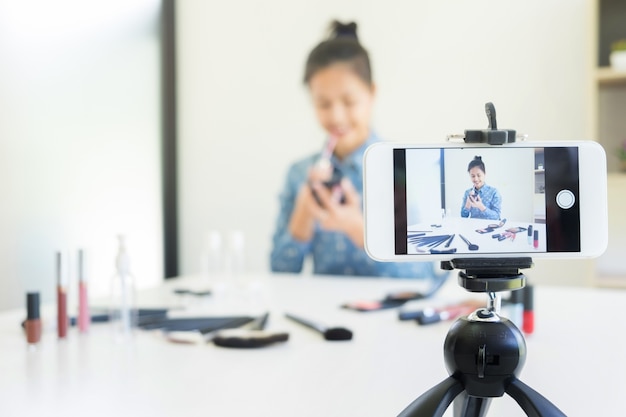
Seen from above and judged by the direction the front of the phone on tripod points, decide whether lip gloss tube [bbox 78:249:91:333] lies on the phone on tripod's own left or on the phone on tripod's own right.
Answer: on the phone on tripod's own right

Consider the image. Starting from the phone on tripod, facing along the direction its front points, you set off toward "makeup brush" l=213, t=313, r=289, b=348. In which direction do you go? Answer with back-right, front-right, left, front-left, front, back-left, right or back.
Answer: back-right

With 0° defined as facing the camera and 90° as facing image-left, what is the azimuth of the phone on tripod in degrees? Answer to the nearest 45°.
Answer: approximately 0°

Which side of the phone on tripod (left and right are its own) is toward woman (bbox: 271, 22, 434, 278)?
back

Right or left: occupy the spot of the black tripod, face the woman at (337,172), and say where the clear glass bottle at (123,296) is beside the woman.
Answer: left

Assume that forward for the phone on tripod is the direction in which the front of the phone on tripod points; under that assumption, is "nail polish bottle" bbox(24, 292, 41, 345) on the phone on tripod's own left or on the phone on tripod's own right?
on the phone on tripod's own right

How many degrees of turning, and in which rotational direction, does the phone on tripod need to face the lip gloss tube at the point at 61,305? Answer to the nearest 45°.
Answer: approximately 135° to its right

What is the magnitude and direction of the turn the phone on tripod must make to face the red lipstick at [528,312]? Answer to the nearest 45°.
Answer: approximately 180°
